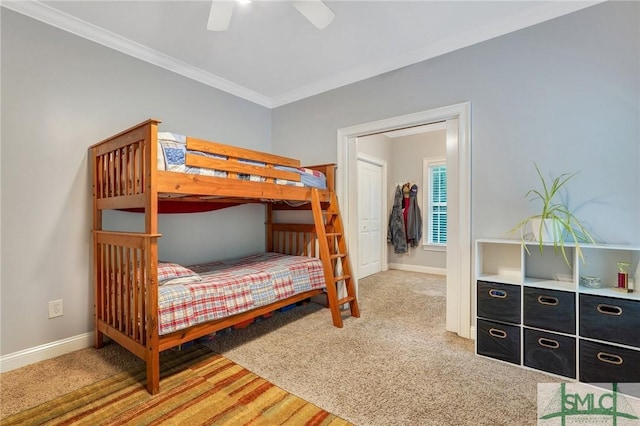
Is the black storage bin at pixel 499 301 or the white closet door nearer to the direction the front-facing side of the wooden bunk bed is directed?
the white closet door

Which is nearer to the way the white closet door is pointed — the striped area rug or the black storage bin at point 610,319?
the black storage bin

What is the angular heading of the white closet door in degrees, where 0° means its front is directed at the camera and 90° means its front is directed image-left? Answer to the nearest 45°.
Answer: approximately 315°

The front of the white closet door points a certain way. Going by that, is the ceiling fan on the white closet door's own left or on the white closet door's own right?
on the white closet door's own right

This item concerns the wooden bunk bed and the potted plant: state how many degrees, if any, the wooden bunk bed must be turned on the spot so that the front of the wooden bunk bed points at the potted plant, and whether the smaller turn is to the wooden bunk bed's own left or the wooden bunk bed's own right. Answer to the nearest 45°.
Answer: approximately 90° to the wooden bunk bed's own right

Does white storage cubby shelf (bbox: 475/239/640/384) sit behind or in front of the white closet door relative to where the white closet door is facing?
in front

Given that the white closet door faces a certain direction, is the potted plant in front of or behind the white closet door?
in front
